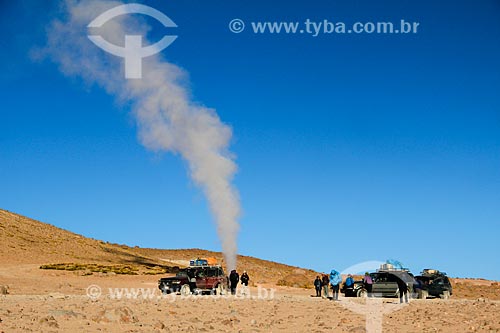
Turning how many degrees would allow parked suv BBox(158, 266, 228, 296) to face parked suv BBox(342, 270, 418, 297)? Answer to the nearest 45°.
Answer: approximately 135° to its left

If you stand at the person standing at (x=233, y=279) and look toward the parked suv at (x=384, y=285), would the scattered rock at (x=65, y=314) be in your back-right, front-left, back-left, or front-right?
back-right

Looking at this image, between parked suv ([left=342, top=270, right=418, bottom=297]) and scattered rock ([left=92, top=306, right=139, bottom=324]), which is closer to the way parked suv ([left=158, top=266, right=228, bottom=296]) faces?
the scattered rock

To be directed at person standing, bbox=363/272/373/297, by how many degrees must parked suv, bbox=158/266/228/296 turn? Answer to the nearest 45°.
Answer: approximately 135° to its left

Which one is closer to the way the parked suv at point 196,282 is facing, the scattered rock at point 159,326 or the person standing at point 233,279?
the scattered rock

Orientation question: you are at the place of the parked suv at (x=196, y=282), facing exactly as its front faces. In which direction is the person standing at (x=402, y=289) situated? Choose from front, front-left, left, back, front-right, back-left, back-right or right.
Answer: back-left

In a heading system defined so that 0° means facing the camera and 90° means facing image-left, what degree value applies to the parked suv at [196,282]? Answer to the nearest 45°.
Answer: approximately 45°

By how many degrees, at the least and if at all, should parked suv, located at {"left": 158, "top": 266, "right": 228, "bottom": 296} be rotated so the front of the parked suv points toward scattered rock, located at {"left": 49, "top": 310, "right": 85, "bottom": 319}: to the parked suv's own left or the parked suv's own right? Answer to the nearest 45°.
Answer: approximately 45° to the parked suv's own left

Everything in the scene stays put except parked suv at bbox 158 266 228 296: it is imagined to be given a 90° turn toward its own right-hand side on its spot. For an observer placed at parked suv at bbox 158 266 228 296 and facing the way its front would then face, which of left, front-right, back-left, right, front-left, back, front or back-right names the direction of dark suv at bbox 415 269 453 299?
back-right

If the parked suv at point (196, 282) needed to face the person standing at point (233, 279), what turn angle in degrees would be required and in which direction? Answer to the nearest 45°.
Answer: approximately 135° to its left
